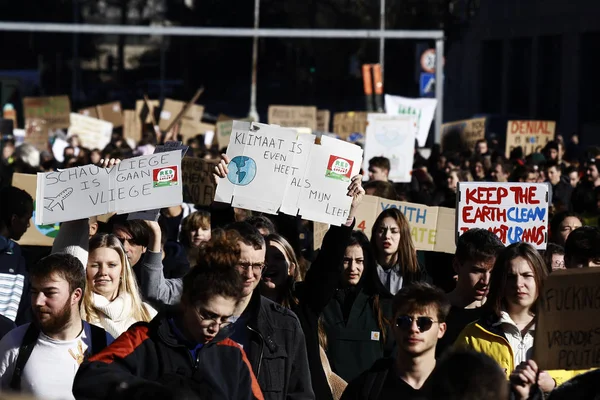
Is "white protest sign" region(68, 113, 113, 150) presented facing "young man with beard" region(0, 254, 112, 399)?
yes

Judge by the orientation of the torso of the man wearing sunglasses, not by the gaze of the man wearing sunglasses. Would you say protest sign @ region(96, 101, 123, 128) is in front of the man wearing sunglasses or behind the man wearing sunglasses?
behind

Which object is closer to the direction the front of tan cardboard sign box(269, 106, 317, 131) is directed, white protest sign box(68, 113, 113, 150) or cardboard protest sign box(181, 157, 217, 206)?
the cardboard protest sign

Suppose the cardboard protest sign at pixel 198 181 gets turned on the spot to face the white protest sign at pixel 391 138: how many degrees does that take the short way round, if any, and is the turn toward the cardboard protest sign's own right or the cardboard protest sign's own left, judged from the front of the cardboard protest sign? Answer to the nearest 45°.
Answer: approximately 135° to the cardboard protest sign's own left

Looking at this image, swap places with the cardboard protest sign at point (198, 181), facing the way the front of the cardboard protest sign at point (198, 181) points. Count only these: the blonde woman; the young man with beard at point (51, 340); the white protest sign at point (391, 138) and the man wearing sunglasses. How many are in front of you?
3

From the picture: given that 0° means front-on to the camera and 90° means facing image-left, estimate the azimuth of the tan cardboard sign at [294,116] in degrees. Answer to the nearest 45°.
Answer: approximately 0°
